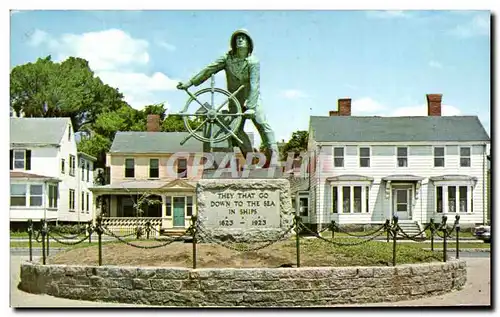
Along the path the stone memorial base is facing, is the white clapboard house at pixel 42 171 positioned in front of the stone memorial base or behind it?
behind

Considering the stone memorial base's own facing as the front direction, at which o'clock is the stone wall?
The stone wall is roughly at 12 o'clock from the stone memorial base.

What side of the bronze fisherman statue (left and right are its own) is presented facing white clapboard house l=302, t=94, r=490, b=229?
back

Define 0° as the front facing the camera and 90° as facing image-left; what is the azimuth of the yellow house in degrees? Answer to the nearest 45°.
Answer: approximately 0°

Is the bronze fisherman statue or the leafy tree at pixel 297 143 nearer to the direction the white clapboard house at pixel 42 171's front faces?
the bronze fisherman statue

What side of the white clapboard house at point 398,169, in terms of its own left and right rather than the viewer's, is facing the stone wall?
front

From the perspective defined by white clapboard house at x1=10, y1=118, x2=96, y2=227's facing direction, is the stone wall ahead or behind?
ahead

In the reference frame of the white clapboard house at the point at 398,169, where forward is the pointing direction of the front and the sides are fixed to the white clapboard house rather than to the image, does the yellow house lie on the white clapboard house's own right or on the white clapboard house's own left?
on the white clapboard house's own right
